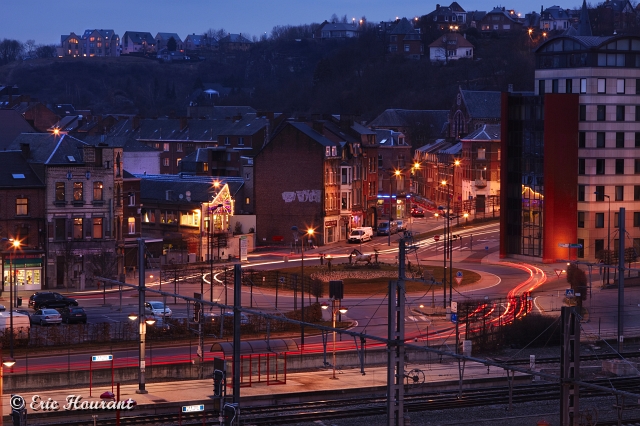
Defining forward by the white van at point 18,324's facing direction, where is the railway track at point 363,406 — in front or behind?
in front

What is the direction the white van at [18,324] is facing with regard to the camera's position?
facing away from the viewer and to the left of the viewer
